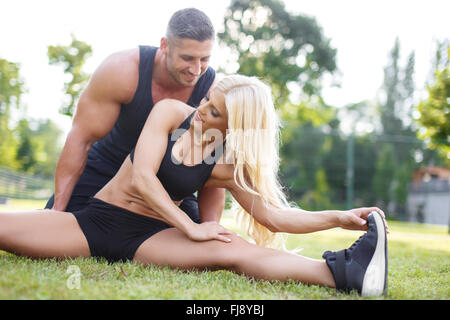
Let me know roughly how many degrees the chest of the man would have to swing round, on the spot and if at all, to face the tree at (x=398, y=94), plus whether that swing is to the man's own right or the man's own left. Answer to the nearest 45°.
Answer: approximately 90° to the man's own left

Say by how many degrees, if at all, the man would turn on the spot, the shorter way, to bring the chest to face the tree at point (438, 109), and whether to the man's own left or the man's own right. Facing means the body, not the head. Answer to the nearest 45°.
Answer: approximately 90° to the man's own left

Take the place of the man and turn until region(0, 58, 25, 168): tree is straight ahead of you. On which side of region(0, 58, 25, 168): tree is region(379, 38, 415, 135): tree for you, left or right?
right

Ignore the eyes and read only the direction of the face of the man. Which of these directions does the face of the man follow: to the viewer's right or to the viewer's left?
to the viewer's right

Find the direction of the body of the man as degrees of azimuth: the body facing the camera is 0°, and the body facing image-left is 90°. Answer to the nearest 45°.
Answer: approximately 315°

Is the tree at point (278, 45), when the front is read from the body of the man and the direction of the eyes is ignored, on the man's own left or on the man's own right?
on the man's own left

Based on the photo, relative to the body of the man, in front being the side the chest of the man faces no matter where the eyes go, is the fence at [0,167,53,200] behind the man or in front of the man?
behind
